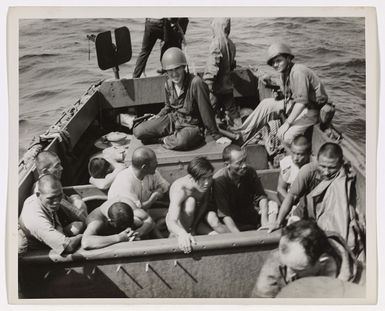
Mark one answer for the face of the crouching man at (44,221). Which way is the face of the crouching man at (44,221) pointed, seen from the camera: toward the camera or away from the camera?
toward the camera

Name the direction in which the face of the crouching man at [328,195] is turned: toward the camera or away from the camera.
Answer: toward the camera

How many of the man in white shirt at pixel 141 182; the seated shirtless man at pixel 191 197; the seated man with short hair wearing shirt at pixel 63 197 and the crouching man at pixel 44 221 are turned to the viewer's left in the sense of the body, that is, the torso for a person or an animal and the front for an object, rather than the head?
0

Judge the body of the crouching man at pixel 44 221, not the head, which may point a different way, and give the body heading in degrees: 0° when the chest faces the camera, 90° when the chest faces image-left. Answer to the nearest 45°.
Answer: approximately 315°

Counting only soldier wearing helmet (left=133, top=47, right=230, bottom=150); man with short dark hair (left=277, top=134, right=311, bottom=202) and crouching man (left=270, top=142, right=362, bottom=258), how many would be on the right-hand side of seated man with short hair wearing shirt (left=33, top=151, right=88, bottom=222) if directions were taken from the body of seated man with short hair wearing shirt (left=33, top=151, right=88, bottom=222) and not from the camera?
0

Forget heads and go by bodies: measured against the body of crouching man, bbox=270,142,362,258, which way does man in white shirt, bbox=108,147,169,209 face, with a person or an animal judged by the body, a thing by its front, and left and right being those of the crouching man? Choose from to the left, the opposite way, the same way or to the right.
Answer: to the left

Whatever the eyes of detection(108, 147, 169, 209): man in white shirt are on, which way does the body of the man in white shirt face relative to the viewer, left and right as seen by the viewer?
facing the viewer and to the right of the viewer

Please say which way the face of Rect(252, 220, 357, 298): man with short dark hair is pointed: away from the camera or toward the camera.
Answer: toward the camera

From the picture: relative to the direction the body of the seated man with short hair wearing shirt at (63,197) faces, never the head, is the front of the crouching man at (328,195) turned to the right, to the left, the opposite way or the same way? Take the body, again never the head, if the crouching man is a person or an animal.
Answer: to the right

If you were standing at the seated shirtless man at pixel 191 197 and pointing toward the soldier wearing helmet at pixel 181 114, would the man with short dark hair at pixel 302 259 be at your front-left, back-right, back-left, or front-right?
back-right

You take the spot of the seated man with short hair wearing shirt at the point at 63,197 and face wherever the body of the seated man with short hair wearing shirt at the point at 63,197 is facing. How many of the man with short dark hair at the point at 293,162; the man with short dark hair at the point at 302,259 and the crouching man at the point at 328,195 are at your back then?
0

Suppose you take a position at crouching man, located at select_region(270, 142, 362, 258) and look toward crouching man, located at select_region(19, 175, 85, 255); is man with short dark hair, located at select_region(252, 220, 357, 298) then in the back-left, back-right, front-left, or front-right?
front-left
